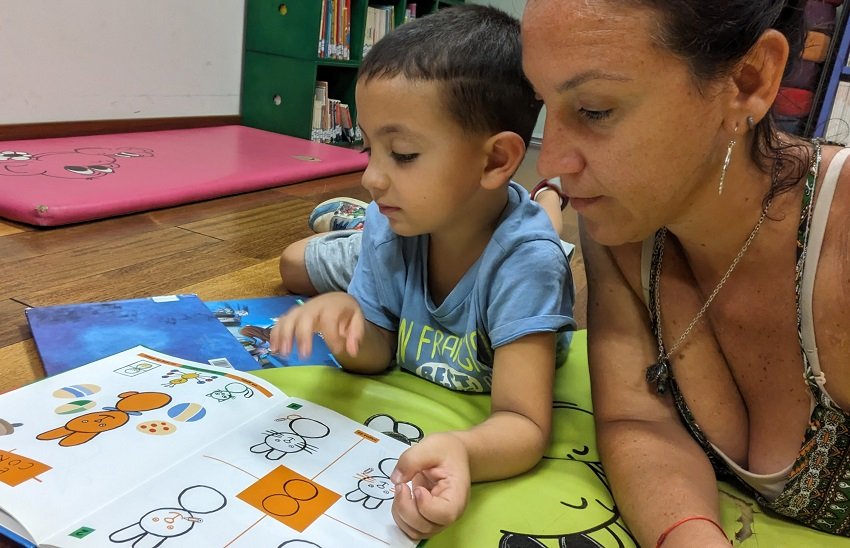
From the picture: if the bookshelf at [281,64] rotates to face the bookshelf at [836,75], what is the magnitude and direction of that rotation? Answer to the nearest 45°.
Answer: approximately 45° to its left

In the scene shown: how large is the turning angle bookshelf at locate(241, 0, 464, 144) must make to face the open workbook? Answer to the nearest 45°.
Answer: approximately 45° to its right

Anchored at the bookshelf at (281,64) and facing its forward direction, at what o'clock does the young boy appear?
The young boy is roughly at 1 o'clock from the bookshelf.
